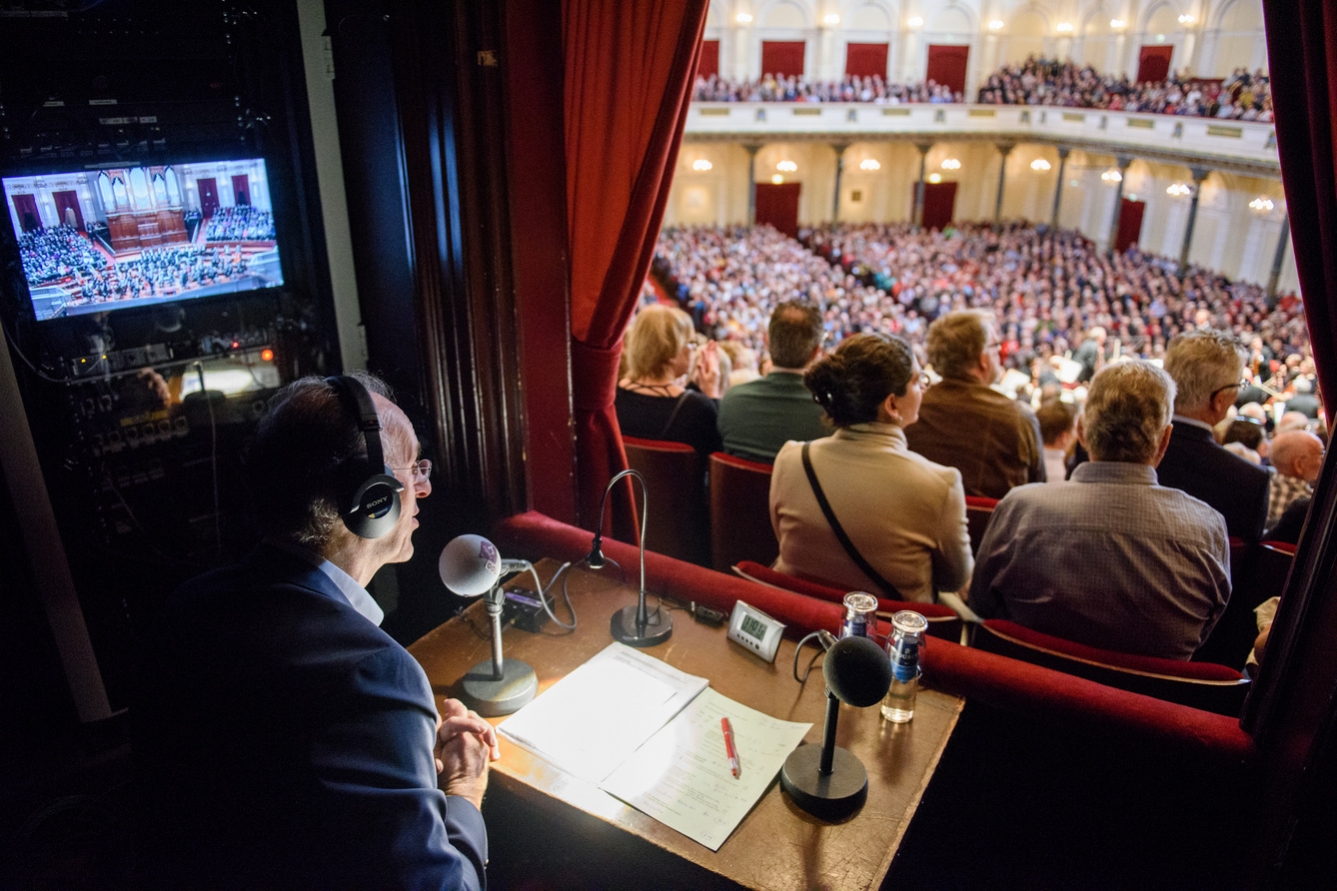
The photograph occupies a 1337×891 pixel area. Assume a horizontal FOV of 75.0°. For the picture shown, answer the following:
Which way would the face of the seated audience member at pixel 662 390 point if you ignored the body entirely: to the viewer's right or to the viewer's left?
to the viewer's right

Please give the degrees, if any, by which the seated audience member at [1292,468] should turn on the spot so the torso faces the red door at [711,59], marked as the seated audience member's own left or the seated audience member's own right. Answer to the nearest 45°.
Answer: approximately 90° to the seated audience member's own left

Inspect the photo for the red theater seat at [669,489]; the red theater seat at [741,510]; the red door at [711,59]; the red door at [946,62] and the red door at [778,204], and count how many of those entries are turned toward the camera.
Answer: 3

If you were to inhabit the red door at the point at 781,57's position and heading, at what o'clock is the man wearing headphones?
The man wearing headphones is roughly at 12 o'clock from the red door.

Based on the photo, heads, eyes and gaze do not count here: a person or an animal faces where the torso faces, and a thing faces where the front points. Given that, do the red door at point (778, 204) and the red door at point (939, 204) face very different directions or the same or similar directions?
same or similar directions

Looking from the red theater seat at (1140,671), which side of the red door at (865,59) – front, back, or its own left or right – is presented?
front

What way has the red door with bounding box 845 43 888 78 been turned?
toward the camera

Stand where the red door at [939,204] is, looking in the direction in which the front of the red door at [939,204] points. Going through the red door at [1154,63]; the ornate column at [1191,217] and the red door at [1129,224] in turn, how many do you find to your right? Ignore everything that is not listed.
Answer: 0

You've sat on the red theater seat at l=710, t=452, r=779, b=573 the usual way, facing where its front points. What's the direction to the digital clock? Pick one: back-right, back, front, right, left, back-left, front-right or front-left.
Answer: back-right

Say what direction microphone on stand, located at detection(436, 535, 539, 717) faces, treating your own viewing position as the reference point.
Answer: facing the viewer and to the left of the viewer

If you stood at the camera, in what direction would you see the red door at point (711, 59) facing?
facing the viewer

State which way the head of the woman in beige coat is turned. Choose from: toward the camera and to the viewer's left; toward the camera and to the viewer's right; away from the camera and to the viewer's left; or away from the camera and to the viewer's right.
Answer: away from the camera and to the viewer's right

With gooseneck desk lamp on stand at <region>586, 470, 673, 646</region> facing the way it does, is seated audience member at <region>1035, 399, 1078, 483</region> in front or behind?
behind

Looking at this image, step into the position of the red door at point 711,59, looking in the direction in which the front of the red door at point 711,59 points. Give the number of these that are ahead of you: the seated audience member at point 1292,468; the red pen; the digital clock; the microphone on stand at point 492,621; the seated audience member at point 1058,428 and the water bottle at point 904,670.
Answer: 6

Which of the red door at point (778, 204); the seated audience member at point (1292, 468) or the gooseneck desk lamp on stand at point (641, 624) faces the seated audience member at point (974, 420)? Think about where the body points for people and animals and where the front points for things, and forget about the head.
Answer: the red door

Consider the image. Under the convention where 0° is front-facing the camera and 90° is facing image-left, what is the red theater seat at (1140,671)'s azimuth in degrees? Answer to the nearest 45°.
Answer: approximately 225°

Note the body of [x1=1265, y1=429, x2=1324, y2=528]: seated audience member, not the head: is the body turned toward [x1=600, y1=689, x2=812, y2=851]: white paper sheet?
no

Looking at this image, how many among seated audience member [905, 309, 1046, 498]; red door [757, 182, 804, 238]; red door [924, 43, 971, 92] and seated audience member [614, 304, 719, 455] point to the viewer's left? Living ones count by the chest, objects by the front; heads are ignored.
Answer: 0

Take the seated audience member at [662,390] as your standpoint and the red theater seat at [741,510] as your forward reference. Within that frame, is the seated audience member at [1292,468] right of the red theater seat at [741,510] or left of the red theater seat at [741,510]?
left

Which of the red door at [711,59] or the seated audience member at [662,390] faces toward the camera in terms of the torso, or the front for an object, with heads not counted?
the red door

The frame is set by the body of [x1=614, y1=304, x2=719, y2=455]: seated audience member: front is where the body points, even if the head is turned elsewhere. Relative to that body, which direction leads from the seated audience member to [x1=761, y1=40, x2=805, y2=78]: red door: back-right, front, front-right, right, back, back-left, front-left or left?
front-left

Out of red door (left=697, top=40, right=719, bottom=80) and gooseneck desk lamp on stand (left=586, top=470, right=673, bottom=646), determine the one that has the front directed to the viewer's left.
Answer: the gooseneck desk lamp on stand
